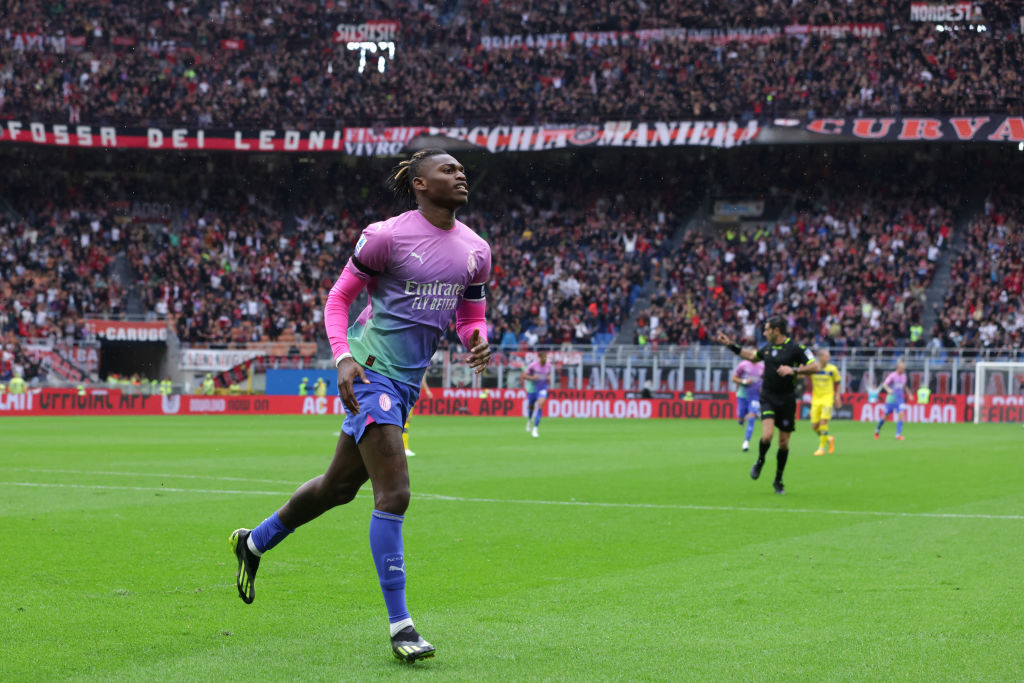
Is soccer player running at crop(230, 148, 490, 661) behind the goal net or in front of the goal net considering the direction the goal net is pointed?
in front

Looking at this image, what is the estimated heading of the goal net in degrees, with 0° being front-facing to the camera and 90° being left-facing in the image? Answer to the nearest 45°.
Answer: approximately 0°

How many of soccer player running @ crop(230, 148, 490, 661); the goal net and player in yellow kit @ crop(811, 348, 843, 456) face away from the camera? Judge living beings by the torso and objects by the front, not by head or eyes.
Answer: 0

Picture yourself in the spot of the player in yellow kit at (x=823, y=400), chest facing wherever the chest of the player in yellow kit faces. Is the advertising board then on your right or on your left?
on your right

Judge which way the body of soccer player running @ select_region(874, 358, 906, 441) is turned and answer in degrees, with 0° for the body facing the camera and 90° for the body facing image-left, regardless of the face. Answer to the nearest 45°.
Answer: approximately 315°

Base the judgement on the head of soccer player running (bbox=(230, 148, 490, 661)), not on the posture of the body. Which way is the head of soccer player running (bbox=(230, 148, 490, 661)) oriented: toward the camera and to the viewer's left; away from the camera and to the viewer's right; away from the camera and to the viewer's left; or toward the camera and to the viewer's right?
toward the camera and to the viewer's right

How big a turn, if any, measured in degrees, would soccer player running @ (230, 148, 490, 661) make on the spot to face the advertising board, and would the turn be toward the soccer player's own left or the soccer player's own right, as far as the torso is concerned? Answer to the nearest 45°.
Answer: approximately 135° to the soccer player's own left

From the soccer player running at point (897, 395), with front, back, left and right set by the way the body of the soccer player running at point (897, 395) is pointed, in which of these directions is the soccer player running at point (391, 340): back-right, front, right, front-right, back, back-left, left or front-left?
front-right

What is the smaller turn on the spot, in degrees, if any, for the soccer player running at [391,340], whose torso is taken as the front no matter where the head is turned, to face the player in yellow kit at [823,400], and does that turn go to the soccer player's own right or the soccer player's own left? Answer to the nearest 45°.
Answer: approximately 90° to the soccer player's own left

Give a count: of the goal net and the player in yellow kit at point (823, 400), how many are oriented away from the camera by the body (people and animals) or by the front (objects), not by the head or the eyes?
0

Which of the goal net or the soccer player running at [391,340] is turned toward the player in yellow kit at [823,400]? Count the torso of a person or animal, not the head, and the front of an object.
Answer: the goal net

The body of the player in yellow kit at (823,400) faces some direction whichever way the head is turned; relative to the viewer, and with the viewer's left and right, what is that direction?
facing the viewer and to the left of the viewer

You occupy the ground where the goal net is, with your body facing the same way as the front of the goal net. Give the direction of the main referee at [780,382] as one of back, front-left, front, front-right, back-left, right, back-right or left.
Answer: front
